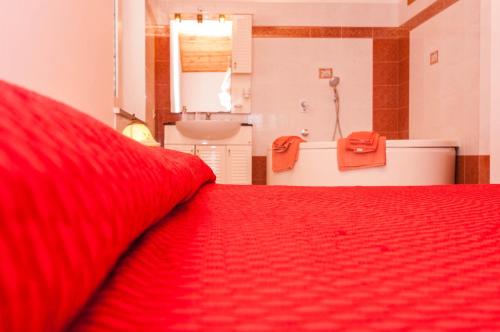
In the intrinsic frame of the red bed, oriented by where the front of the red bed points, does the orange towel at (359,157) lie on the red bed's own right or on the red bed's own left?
on the red bed's own left

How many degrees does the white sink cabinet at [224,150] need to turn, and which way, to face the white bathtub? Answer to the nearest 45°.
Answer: approximately 45° to its left

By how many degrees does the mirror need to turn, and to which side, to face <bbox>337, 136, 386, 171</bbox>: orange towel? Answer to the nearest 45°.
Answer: approximately 45° to its left

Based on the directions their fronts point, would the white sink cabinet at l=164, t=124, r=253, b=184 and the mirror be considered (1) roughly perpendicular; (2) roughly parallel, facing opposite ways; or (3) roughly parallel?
roughly parallel

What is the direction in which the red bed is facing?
to the viewer's right

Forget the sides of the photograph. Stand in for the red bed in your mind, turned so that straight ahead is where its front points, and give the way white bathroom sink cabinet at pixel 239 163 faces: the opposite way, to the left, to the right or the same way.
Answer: to the right

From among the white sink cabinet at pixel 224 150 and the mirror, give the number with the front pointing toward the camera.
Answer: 2

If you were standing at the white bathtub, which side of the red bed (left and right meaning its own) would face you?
left

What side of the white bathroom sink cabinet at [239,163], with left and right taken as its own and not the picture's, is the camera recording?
front

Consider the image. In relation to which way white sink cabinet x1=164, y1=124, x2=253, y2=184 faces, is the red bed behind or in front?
in front

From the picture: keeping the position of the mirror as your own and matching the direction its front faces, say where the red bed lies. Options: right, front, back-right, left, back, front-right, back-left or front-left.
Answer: front

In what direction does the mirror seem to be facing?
toward the camera

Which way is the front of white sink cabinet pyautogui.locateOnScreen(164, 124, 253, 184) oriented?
toward the camera

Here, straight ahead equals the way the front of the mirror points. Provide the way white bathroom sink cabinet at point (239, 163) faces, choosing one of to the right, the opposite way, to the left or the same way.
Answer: the same way
